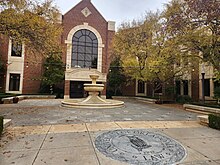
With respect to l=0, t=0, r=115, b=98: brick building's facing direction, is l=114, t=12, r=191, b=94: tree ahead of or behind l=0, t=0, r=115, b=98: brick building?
ahead

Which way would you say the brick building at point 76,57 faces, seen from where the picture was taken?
facing the viewer

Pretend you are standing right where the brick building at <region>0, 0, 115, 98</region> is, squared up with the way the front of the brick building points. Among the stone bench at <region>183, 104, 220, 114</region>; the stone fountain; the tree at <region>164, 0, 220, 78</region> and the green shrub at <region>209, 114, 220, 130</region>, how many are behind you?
0

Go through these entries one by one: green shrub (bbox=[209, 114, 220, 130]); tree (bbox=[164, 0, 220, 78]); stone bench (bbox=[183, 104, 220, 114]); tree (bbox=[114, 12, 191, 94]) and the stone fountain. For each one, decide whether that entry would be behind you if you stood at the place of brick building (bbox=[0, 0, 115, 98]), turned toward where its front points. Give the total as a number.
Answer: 0

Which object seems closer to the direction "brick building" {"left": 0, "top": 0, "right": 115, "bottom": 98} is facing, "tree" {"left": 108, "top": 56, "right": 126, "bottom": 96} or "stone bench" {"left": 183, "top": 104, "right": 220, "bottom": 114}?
the stone bench

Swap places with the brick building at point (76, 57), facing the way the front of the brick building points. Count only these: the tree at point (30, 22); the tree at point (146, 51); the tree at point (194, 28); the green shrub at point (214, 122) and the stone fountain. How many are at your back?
0

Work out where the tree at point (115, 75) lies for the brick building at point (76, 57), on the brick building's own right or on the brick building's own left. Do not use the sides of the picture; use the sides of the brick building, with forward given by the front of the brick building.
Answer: on the brick building's own left

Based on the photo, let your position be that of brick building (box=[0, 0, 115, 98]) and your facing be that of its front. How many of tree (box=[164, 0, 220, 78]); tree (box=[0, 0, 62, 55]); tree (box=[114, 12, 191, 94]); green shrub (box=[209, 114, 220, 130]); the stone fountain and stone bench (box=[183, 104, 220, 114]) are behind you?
0

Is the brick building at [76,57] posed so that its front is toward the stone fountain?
yes

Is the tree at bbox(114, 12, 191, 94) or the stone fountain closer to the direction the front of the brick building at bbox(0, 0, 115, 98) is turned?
the stone fountain

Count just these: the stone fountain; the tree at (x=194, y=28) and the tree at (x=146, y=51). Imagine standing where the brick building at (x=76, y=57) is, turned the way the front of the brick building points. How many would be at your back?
0

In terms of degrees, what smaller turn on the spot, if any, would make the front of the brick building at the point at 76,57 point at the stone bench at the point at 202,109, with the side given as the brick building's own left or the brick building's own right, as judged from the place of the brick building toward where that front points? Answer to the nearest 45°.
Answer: approximately 45° to the brick building's own left

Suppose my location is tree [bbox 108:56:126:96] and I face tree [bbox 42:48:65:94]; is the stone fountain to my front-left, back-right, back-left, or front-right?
front-left

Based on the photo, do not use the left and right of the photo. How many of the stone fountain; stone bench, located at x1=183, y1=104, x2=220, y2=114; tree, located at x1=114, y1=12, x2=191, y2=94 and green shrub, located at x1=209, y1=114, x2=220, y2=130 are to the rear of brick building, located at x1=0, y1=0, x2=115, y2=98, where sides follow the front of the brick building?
0

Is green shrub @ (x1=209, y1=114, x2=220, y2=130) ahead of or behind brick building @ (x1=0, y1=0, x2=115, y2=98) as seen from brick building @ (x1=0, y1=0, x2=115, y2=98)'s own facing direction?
ahead

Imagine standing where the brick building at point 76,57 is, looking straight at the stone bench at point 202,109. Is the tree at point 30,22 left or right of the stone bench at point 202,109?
right
